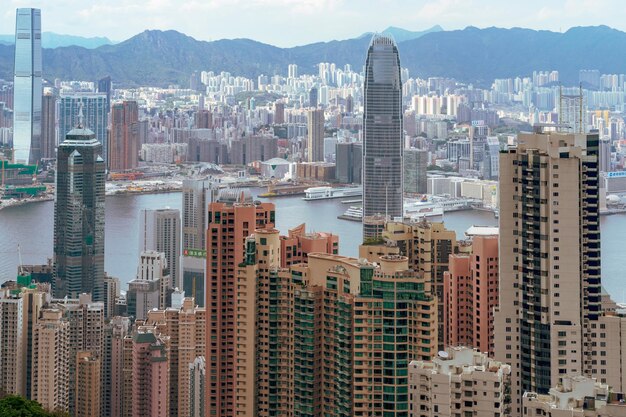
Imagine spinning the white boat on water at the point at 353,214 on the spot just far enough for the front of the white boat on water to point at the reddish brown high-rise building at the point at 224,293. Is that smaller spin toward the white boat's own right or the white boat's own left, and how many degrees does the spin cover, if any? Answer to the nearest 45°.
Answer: approximately 90° to the white boat's own left

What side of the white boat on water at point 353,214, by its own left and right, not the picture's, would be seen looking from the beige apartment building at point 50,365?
left

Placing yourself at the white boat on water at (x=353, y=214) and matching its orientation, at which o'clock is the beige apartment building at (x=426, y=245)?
The beige apartment building is roughly at 9 o'clock from the white boat on water.

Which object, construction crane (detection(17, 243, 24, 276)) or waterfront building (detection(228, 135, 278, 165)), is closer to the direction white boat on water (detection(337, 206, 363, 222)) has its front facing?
the construction crane

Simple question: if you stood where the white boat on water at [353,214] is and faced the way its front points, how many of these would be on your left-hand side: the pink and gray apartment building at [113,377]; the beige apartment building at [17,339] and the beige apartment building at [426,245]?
3

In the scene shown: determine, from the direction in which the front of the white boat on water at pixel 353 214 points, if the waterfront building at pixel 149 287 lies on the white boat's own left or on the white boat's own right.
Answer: on the white boat's own left

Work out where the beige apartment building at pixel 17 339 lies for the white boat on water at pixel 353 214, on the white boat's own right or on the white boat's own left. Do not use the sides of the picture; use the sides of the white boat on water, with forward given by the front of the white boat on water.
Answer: on the white boat's own left

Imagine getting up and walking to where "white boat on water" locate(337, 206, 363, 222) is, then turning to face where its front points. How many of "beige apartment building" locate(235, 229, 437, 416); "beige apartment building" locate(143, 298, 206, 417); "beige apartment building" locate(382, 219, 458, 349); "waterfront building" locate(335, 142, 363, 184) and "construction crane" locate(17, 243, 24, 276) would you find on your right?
1

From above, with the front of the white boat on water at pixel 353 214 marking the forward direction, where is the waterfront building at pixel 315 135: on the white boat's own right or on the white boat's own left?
on the white boat's own right

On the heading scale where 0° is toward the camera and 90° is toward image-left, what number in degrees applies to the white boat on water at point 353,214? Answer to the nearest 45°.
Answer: approximately 90°

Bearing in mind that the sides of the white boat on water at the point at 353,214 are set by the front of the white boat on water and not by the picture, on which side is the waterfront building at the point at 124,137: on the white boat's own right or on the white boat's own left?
on the white boat's own right

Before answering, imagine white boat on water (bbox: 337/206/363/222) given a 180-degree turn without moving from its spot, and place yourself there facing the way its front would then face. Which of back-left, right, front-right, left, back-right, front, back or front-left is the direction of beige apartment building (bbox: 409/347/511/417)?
right

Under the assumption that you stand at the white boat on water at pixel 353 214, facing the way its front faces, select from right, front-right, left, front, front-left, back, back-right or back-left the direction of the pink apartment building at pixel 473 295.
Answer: left

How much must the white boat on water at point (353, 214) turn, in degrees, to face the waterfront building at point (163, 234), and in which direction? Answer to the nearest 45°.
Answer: approximately 45° to its left

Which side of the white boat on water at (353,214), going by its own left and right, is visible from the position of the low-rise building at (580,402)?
left

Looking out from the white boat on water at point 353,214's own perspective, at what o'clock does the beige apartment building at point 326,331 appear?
The beige apartment building is roughly at 9 o'clock from the white boat on water.
